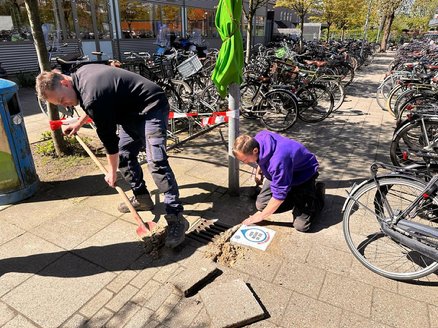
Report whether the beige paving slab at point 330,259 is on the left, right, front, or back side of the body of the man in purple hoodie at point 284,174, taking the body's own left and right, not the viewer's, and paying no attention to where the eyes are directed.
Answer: left

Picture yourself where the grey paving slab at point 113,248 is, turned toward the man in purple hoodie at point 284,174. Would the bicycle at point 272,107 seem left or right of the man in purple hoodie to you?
left

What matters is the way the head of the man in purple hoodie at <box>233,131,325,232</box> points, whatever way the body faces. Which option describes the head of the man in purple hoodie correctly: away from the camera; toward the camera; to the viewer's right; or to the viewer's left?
to the viewer's left

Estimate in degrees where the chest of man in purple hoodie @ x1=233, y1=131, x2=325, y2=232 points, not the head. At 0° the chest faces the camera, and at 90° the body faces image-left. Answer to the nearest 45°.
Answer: approximately 45°
